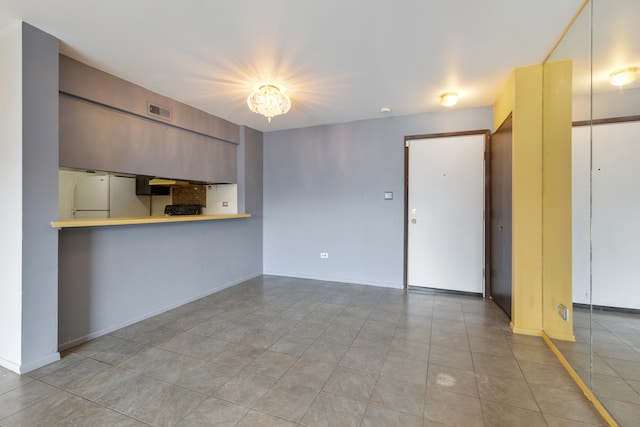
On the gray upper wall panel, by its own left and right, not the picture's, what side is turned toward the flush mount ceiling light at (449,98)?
front

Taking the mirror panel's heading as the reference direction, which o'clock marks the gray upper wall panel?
The gray upper wall panel is roughly at 11 o'clock from the mirror panel.

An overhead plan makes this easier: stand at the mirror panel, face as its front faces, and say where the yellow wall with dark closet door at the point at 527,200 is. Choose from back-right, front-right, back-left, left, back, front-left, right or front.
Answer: front-right

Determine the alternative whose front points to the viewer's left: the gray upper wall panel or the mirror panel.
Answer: the mirror panel

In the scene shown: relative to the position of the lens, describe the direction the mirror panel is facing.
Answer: facing to the left of the viewer

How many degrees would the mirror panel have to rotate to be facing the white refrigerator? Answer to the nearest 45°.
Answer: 0° — it already faces it

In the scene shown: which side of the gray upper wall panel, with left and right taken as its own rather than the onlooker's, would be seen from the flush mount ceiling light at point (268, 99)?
front

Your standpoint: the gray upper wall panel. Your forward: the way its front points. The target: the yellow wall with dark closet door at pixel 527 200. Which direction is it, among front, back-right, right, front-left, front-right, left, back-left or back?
front

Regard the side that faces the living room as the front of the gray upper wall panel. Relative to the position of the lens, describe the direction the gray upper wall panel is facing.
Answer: facing the viewer and to the right of the viewer
